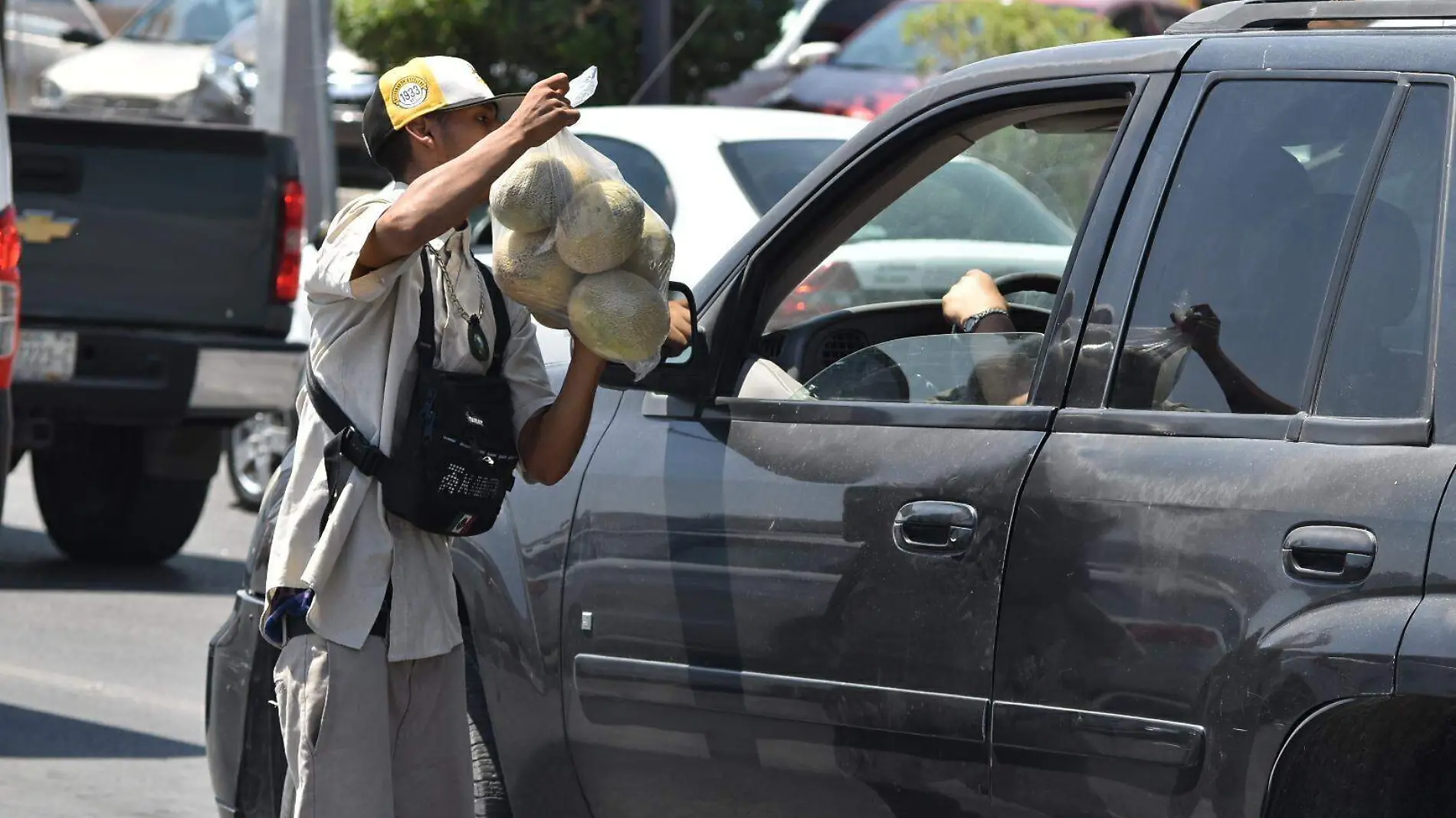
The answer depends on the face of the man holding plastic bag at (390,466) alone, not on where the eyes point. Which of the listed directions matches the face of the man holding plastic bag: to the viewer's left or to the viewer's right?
to the viewer's right

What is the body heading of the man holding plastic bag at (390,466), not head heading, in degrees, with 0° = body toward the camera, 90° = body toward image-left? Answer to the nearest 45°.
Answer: approximately 315°

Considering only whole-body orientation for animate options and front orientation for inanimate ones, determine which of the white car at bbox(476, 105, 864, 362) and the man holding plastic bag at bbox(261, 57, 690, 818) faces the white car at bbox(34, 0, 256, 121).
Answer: the white car at bbox(476, 105, 864, 362)

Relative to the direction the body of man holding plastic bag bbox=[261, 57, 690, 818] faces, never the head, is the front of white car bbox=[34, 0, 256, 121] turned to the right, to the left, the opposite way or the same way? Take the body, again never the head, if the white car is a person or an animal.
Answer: to the right

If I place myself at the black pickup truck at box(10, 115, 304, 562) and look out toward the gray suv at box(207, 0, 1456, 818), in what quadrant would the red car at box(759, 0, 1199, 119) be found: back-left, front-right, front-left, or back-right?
back-left

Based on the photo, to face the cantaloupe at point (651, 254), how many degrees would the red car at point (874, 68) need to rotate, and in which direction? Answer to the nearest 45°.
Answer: approximately 45° to its left

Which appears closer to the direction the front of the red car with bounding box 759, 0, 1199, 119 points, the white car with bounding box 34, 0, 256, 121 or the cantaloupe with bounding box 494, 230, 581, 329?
the white car
